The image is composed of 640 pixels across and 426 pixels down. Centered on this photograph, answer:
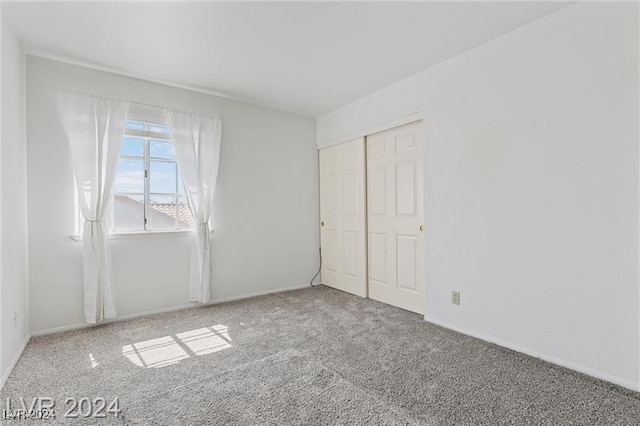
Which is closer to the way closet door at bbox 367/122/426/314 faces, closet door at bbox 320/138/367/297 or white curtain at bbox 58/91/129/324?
the white curtain

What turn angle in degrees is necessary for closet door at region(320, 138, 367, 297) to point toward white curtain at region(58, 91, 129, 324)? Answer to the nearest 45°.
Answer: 0° — it already faces it

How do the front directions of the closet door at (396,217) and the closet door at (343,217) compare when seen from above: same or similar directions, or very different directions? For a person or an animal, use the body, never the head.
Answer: same or similar directions

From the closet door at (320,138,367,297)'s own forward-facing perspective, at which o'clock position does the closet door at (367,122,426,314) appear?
the closet door at (367,122,426,314) is roughly at 9 o'clock from the closet door at (320,138,367,297).

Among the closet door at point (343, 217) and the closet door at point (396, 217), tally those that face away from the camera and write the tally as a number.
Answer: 0

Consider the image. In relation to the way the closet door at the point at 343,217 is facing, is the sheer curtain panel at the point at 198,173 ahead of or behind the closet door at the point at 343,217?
ahead

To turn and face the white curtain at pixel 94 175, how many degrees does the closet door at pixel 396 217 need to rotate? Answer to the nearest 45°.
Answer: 0° — it already faces it

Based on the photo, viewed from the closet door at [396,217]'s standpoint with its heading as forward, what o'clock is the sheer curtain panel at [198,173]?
The sheer curtain panel is roughly at 1 o'clock from the closet door.

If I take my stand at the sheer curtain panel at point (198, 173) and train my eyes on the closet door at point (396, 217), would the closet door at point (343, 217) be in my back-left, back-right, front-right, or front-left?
front-left

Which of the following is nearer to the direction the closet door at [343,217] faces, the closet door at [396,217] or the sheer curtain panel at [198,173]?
the sheer curtain panel

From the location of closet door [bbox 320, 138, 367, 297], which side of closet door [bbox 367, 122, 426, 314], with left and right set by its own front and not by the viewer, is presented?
right

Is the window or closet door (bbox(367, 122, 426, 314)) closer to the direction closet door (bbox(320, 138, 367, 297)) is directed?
the window

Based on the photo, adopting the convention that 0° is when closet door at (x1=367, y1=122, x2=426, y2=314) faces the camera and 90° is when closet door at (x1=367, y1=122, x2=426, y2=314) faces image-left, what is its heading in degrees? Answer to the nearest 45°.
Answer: approximately 45°

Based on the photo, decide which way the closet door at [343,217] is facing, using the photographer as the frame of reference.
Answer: facing the viewer and to the left of the viewer
